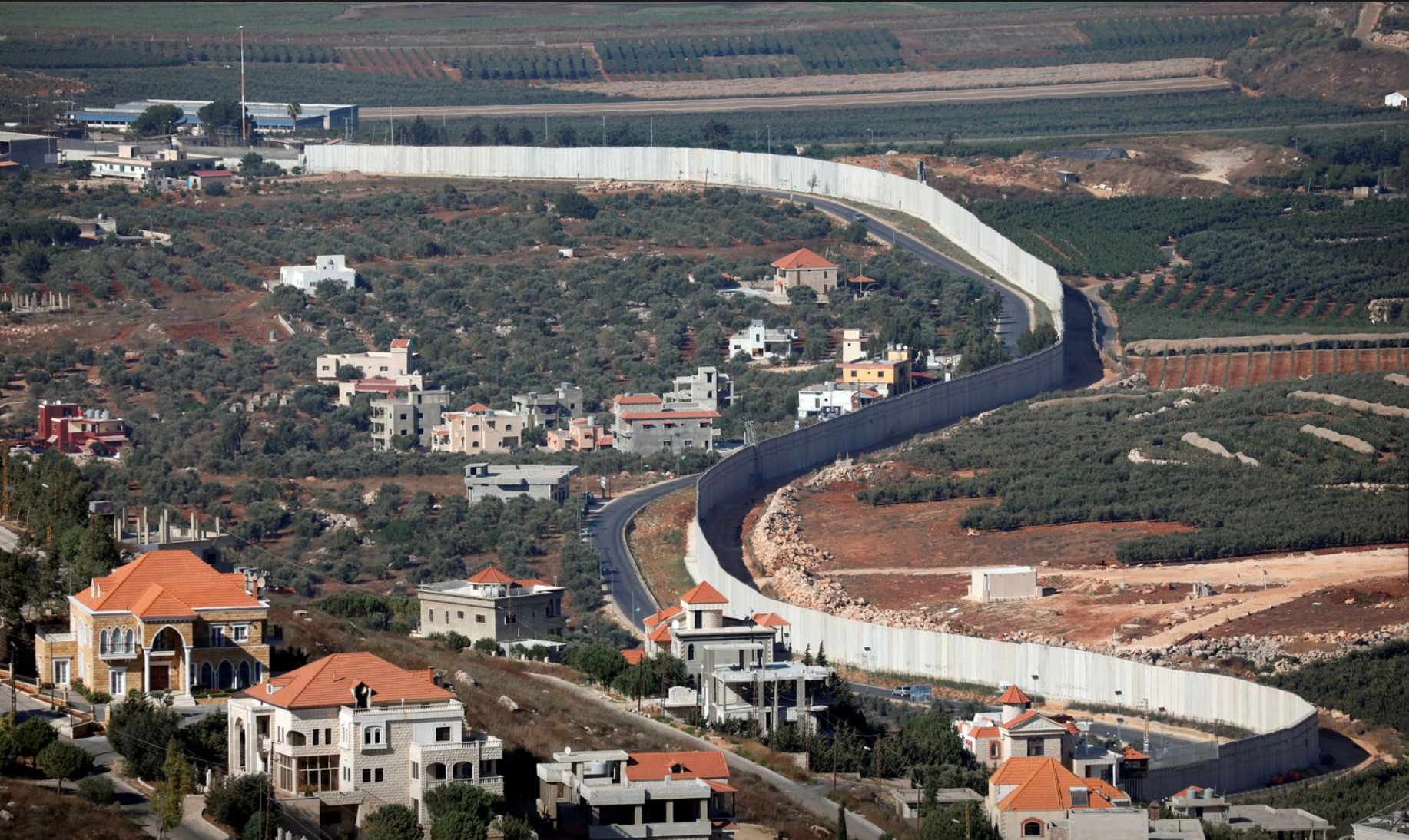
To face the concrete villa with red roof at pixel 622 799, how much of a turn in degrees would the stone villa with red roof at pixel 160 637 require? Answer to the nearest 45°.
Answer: approximately 45° to its left

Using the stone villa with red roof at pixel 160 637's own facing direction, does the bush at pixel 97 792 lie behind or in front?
in front

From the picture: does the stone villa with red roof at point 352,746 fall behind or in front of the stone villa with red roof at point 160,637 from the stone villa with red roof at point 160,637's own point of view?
in front

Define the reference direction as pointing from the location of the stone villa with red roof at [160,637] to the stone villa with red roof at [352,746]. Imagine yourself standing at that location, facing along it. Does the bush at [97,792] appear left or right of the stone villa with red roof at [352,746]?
right

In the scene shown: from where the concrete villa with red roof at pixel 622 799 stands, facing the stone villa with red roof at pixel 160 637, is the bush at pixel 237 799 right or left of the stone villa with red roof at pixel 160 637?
left

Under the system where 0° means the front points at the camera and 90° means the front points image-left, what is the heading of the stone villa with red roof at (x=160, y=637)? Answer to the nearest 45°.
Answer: approximately 0°

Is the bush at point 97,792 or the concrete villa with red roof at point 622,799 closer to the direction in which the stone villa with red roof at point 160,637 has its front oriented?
the bush

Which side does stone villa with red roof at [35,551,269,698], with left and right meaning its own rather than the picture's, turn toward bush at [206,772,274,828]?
front

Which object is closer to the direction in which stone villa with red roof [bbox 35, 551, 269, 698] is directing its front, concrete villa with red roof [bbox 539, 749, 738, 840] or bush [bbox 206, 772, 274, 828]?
the bush
